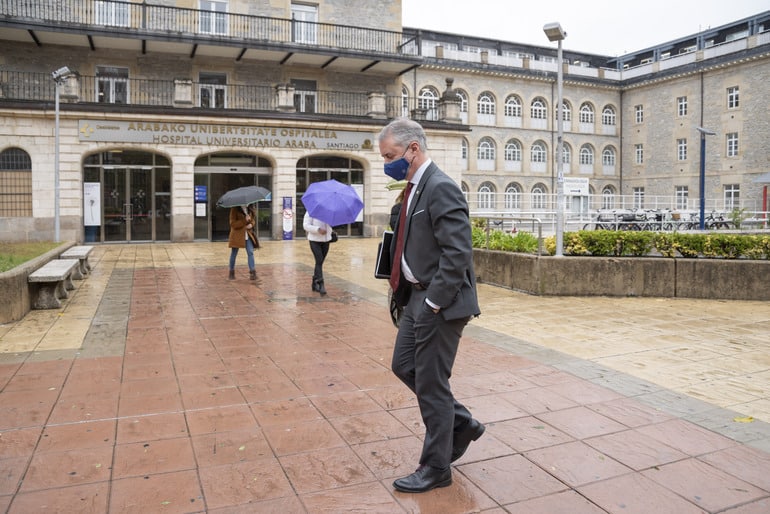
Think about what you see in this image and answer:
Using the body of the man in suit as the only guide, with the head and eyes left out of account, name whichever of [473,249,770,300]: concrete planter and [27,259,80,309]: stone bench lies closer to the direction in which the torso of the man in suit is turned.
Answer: the stone bench

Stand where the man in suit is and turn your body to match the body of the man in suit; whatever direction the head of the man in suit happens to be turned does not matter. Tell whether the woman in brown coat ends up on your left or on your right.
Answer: on your right

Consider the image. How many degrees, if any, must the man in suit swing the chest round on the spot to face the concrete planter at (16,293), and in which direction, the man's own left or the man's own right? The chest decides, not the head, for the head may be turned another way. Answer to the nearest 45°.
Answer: approximately 45° to the man's own right

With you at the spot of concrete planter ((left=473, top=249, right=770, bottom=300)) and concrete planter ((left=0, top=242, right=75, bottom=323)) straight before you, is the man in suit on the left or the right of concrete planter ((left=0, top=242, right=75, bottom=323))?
left

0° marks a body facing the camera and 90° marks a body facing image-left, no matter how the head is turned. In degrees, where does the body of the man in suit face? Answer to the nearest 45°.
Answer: approximately 90°

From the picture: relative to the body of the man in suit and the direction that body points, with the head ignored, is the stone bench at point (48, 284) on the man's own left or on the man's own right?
on the man's own right

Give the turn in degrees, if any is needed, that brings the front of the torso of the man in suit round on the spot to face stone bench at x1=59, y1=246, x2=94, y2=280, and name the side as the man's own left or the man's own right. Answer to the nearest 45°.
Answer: approximately 45° to the man's own right

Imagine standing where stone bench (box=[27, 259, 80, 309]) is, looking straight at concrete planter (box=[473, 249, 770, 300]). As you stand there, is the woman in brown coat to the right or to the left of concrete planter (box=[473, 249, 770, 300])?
left
